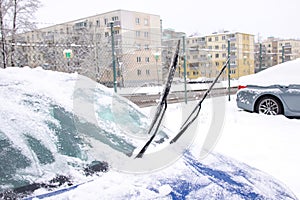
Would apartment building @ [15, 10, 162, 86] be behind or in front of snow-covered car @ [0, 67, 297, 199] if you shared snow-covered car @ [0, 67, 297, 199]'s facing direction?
behind

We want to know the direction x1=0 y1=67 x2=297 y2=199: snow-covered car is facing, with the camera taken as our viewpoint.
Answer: facing the viewer and to the right of the viewer

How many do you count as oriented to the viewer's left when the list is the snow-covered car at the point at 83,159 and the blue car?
0

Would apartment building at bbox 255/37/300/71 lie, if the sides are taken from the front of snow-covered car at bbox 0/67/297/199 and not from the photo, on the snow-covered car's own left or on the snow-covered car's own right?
on the snow-covered car's own left

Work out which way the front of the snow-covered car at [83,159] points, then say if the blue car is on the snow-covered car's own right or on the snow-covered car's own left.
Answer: on the snow-covered car's own left

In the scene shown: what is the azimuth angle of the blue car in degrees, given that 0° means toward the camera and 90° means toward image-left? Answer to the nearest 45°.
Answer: approximately 270°
